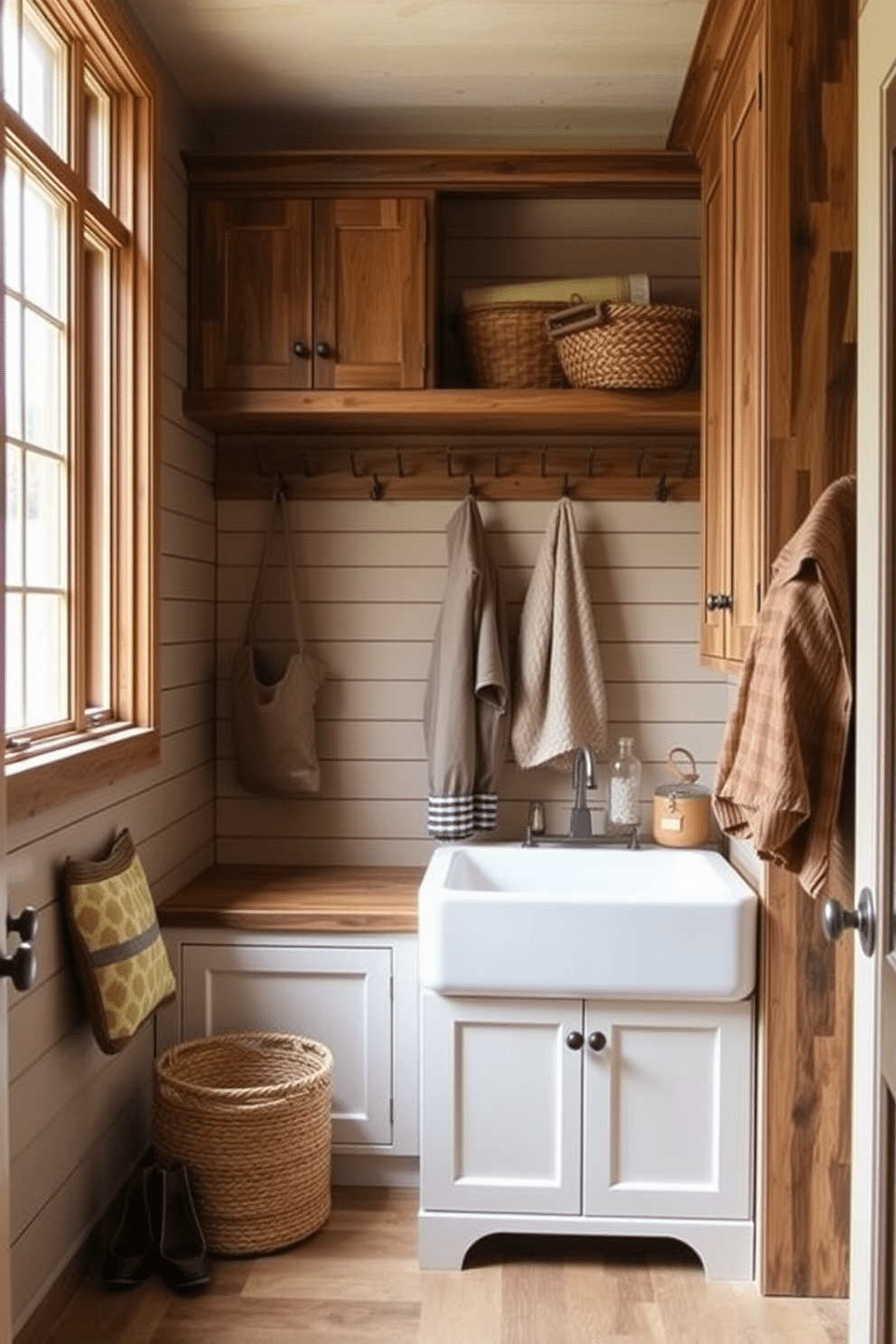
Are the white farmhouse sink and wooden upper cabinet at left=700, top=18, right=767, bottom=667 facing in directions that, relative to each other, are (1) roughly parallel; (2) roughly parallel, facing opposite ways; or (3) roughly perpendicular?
roughly perpendicular

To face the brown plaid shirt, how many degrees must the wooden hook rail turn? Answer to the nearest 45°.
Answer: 0° — it already faces it

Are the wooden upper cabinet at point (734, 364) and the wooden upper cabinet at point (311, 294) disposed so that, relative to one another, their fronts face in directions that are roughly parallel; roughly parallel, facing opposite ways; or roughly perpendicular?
roughly perpendicular

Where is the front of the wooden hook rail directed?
toward the camera

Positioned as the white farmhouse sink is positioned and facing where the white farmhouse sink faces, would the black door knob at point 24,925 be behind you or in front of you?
in front

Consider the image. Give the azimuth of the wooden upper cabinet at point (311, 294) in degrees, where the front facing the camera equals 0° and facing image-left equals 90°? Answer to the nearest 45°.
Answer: approximately 0°

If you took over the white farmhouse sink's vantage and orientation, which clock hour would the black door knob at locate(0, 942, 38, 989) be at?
The black door knob is roughly at 1 o'clock from the white farmhouse sink.

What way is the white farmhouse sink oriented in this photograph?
toward the camera

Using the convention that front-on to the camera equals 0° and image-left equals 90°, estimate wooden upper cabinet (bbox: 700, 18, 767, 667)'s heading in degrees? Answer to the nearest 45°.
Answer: approximately 90°

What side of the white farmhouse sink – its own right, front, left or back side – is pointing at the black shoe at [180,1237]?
right

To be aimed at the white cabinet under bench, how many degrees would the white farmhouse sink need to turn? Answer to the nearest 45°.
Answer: approximately 135° to its right

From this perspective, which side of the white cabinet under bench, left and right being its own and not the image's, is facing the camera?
front
